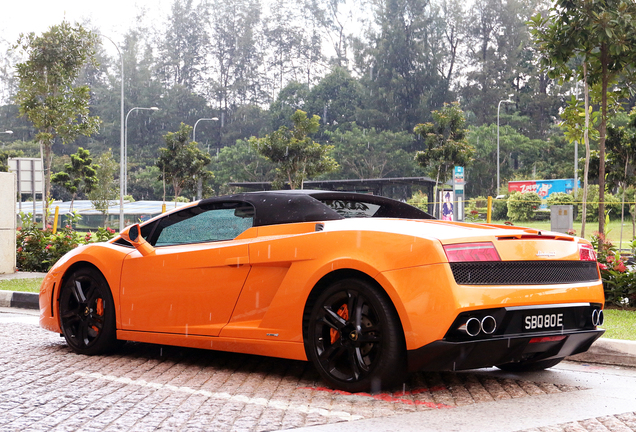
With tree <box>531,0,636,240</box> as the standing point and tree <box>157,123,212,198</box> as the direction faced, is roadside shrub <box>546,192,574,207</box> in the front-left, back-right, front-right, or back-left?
front-right

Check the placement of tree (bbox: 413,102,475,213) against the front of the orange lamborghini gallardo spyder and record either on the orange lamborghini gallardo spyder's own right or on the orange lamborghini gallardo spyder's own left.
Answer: on the orange lamborghini gallardo spyder's own right

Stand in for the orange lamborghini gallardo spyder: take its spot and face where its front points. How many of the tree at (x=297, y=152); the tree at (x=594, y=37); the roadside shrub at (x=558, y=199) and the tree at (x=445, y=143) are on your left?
0

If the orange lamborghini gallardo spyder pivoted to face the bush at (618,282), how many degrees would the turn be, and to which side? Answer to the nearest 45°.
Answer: approximately 90° to its right

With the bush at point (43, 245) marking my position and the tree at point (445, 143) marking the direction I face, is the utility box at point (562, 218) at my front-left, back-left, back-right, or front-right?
front-right

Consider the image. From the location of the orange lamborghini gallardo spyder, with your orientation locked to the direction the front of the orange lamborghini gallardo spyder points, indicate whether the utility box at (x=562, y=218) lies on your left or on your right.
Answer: on your right

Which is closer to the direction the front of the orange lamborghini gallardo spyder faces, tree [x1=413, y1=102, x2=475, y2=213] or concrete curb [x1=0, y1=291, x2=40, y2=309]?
the concrete curb

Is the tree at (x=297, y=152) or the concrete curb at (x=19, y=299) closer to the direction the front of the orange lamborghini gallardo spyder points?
the concrete curb

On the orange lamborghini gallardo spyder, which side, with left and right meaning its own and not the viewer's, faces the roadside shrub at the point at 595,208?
right

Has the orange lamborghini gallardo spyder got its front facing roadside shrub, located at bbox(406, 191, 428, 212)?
no

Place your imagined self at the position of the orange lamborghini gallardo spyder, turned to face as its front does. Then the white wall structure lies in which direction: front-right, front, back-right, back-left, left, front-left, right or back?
front

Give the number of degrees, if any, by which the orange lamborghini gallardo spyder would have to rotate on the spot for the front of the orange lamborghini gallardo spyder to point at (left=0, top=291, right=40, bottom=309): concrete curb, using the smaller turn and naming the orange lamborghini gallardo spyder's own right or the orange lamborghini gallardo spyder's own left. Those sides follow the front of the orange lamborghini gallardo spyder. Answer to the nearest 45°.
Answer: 0° — it already faces it

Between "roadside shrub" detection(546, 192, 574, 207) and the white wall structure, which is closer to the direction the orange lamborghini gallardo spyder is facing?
the white wall structure

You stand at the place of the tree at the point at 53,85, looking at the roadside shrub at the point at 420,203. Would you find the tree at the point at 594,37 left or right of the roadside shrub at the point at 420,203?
right

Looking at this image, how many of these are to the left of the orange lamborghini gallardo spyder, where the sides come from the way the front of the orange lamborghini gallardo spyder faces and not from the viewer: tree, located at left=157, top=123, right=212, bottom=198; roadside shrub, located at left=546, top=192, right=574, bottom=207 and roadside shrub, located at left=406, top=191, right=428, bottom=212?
0

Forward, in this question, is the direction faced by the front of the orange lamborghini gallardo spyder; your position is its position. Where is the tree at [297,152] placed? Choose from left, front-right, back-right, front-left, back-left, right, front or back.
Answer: front-right

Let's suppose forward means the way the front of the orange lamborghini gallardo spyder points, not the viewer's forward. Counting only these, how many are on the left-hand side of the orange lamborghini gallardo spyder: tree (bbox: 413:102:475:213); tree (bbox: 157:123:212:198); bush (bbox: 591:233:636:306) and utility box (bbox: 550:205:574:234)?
0

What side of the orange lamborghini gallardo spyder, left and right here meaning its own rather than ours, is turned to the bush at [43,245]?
front

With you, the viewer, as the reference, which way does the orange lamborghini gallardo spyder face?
facing away from the viewer and to the left of the viewer

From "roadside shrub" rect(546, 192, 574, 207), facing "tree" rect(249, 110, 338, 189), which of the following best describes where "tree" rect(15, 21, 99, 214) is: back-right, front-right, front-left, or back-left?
front-left

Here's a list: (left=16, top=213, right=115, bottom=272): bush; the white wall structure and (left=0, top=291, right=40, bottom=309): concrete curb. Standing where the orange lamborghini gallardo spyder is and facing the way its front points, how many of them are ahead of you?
3
